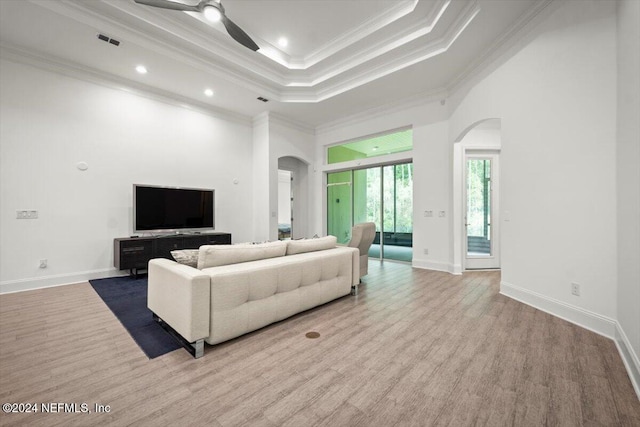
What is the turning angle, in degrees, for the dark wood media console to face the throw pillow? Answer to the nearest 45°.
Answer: approximately 45° to its right

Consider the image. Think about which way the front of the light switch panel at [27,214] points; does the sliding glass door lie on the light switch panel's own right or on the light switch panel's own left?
on the light switch panel's own left

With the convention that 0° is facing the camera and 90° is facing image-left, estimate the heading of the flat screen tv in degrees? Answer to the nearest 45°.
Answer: approximately 315°

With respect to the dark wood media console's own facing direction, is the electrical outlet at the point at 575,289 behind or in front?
in front

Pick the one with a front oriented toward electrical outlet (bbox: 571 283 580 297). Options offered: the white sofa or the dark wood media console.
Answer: the dark wood media console

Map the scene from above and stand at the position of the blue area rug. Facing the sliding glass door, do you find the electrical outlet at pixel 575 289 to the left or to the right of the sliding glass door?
right

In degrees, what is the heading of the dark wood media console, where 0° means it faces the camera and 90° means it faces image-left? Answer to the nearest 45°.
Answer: approximately 315°

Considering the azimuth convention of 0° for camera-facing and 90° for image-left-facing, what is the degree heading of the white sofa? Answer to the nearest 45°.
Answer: approximately 135°

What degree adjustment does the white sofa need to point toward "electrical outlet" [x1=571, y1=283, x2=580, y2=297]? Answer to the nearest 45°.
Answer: approximately 135° to its right

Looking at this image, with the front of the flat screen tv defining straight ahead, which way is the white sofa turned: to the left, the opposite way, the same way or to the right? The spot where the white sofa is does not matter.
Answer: the opposite way

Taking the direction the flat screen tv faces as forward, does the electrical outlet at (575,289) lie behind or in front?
in front

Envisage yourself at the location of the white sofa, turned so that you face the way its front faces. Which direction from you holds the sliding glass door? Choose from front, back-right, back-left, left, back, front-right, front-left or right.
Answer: right

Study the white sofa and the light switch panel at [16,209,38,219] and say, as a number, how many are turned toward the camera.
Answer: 1
